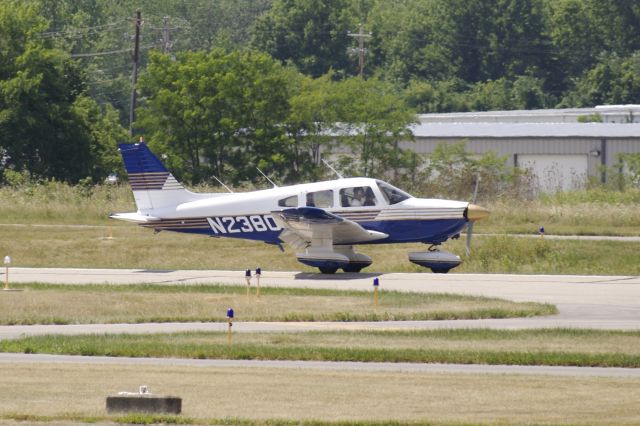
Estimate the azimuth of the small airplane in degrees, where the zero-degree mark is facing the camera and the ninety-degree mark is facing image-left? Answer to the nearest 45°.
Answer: approximately 270°
